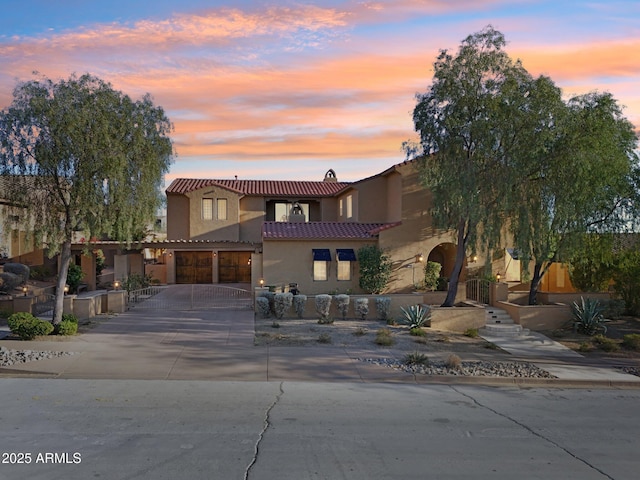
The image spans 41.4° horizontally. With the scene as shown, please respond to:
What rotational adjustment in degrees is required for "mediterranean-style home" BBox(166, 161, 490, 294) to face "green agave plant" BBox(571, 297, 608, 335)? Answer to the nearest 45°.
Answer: approximately 45° to its left

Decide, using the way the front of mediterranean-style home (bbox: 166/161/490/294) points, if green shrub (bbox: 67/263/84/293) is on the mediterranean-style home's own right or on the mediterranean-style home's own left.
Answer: on the mediterranean-style home's own right

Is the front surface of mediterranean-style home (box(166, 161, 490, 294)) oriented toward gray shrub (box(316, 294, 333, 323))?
yes

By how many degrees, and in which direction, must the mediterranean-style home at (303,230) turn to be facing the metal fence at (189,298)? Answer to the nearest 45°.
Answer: approximately 45° to its right

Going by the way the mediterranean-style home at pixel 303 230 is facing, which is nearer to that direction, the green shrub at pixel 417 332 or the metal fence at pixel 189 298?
the green shrub

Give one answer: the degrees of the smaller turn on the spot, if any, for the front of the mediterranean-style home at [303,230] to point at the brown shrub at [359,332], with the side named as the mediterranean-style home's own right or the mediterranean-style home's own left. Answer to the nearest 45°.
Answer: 0° — it already faces it

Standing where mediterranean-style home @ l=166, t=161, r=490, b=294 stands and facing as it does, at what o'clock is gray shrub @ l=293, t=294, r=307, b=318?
The gray shrub is roughly at 12 o'clock from the mediterranean-style home.

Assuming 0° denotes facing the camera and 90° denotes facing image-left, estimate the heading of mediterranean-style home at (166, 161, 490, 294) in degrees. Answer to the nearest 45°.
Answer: approximately 0°
